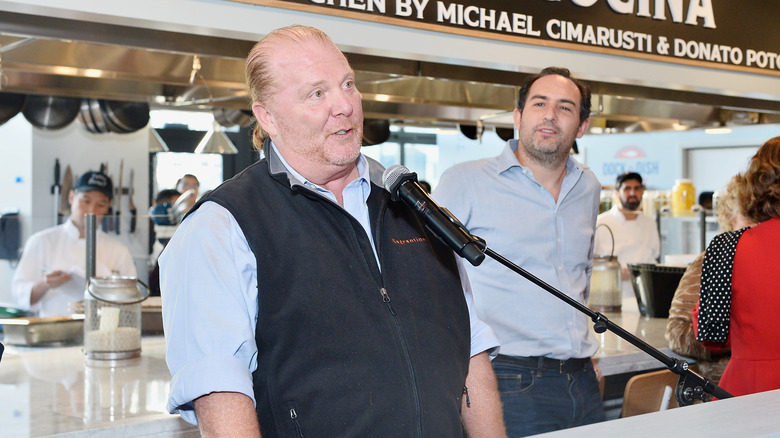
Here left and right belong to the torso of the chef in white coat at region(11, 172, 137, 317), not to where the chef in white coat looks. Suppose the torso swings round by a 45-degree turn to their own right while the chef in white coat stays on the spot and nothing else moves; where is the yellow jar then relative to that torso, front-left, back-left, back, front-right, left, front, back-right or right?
back-left

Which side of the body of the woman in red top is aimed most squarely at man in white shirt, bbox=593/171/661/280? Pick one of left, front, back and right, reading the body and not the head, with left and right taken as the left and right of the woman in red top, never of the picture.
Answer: front

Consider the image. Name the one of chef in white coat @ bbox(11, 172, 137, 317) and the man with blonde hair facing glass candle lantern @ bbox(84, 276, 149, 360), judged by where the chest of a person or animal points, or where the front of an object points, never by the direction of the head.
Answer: the chef in white coat

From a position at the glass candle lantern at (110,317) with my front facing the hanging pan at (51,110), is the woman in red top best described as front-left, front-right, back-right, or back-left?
back-right

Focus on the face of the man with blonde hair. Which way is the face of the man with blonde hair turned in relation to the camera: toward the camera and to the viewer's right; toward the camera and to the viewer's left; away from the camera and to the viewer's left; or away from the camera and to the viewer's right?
toward the camera and to the viewer's right

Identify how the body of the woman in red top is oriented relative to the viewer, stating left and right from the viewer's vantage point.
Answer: facing away from the viewer

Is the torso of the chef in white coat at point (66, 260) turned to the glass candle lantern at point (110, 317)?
yes

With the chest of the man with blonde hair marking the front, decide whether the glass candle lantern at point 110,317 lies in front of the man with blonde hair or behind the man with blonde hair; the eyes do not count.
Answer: behind

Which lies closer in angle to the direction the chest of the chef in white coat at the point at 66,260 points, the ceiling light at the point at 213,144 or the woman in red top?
the woman in red top

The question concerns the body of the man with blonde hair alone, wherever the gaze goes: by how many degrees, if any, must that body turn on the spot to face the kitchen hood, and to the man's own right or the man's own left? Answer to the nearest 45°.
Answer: approximately 135° to the man's own left

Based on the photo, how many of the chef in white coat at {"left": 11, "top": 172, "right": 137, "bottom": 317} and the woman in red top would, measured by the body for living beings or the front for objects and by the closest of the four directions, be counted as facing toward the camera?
1
